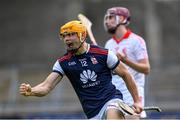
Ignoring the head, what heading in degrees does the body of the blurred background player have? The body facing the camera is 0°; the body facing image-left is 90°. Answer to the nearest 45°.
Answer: approximately 45°
